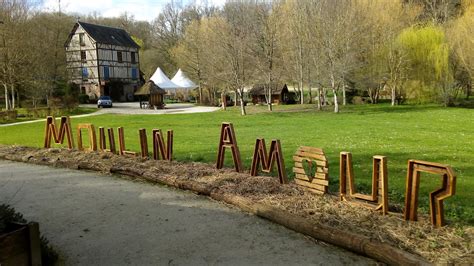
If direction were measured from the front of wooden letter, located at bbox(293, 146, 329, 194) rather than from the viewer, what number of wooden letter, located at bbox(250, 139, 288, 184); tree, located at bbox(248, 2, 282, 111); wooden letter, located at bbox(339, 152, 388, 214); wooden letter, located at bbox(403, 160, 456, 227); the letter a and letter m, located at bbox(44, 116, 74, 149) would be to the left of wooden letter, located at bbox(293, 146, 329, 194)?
2

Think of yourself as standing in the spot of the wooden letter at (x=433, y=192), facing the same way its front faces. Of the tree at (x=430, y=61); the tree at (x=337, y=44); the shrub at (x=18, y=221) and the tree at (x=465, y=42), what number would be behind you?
3

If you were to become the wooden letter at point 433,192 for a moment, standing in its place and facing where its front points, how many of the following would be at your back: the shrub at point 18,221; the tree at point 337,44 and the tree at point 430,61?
2

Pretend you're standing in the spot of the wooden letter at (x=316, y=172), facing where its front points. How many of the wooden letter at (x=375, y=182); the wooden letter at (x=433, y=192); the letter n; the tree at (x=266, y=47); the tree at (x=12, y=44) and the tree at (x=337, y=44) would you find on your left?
2

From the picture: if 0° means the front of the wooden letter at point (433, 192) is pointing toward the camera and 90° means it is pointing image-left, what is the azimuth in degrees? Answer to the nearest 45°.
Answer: approximately 0°

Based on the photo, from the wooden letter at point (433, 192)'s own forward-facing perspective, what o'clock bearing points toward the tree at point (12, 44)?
The tree is roughly at 4 o'clock from the wooden letter.

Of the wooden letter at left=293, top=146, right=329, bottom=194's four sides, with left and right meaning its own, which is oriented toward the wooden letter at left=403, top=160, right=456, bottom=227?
left

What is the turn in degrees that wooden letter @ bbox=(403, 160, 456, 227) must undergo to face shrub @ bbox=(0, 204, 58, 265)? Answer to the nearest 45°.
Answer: approximately 45° to its right

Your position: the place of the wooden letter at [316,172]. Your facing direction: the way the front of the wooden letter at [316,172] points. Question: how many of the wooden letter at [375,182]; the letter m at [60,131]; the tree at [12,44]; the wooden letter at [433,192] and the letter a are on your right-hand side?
3

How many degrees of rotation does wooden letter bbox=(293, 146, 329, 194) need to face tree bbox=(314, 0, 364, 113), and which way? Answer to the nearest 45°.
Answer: approximately 135° to its right

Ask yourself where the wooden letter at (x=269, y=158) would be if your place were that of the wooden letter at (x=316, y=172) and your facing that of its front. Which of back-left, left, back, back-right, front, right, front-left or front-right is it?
right

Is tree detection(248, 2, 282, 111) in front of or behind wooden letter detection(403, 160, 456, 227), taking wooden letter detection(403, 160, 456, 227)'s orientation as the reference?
behind

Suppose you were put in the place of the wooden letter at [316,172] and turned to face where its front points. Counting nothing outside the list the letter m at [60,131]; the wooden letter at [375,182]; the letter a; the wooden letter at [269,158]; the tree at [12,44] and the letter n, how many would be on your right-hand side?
5

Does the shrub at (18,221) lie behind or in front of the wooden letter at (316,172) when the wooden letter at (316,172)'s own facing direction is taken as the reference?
in front

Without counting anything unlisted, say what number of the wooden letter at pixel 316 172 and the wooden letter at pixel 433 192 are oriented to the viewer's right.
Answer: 0
